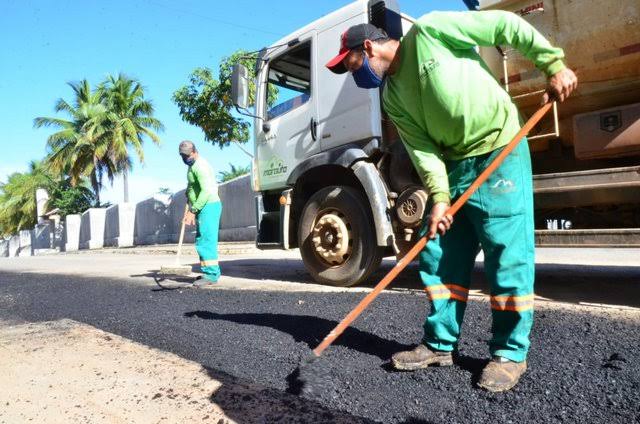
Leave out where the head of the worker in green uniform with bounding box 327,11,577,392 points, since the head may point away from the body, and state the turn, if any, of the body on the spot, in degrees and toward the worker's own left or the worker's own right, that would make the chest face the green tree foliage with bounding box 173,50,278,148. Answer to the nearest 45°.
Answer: approximately 90° to the worker's own right

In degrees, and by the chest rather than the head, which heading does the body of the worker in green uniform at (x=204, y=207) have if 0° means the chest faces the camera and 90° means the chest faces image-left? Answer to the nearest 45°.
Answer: approximately 90°

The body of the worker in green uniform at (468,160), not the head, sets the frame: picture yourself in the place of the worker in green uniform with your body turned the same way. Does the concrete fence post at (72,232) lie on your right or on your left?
on your right

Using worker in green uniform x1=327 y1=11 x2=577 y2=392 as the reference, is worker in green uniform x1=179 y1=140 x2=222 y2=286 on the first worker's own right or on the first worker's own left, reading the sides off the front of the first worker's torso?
on the first worker's own right

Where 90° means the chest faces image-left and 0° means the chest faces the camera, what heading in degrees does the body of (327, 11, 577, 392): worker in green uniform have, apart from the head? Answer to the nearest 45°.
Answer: approximately 45°

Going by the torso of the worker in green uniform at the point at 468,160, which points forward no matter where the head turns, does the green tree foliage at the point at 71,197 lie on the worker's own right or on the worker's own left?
on the worker's own right

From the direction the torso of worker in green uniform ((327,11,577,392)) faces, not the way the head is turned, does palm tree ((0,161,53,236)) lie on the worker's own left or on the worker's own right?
on the worker's own right

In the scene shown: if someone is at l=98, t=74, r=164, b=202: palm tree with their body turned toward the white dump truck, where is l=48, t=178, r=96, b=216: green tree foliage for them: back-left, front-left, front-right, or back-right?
back-right
